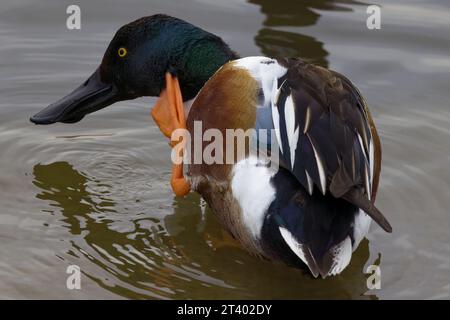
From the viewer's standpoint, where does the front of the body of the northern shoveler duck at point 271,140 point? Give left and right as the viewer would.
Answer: facing away from the viewer and to the left of the viewer
